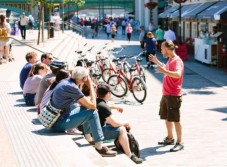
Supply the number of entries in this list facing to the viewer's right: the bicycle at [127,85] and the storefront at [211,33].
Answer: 0

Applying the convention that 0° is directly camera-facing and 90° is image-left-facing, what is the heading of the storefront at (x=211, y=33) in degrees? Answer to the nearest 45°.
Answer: approximately 45°

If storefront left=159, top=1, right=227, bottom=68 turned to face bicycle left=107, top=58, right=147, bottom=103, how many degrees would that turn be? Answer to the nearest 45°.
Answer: approximately 45° to its left

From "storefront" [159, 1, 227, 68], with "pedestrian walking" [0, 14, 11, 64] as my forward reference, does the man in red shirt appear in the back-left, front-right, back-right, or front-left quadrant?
front-left

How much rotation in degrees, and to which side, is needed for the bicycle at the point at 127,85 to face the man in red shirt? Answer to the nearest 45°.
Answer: approximately 135° to its left

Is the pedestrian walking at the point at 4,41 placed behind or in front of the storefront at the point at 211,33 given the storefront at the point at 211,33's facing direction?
in front

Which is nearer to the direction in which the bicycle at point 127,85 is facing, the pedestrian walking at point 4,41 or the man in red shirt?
the pedestrian walking

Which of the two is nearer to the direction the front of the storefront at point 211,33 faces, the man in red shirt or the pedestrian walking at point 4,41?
the pedestrian walking

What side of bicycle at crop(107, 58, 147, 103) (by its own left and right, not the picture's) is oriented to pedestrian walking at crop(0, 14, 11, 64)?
front

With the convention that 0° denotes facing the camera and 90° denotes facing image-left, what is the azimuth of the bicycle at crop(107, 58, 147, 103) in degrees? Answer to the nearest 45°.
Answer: approximately 135°
